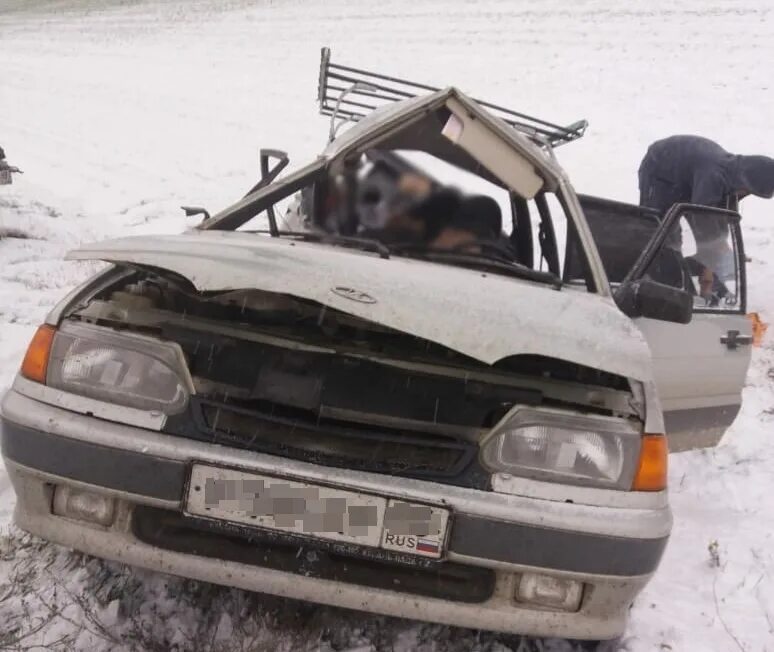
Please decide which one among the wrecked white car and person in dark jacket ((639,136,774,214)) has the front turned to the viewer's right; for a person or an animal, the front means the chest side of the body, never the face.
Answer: the person in dark jacket

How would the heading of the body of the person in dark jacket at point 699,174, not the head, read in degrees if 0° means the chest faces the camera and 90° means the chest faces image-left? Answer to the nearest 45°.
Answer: approximately 270°

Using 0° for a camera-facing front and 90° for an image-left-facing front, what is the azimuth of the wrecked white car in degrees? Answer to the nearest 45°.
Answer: approximately 0°

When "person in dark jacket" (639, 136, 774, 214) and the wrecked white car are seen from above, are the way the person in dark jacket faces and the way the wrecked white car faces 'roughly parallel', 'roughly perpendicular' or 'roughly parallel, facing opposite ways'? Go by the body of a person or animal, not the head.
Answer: roughly perpendicular

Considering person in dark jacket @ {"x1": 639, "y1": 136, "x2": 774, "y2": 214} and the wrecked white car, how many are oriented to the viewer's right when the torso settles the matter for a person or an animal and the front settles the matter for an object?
1

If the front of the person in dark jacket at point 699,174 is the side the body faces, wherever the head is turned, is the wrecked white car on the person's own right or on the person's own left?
on the person's own right

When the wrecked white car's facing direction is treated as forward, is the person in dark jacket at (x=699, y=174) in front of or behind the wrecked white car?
behind
